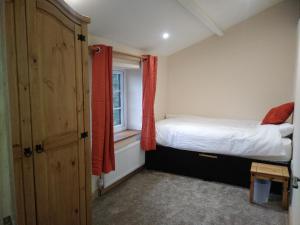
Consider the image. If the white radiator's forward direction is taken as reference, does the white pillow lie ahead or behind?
ahead

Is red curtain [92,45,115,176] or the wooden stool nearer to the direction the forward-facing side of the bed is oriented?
the red curtain

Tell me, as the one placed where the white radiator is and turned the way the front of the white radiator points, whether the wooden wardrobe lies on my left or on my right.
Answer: on my right

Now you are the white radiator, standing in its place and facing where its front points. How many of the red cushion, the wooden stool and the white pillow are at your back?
0

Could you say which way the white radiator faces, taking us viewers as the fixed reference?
facing the viewer and to the right of the viewer

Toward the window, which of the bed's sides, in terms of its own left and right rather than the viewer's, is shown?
front

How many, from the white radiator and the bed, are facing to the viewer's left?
1

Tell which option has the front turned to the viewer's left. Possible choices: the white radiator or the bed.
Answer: the bed

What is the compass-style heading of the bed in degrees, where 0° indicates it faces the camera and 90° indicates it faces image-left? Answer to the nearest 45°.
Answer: approximately 90°

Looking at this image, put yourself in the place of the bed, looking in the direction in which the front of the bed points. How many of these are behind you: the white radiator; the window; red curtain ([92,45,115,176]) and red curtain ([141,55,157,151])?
0

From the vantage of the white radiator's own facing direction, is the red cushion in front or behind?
in front

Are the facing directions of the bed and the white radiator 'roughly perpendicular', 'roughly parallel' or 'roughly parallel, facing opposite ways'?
roughly parallel, facing opposite ways
